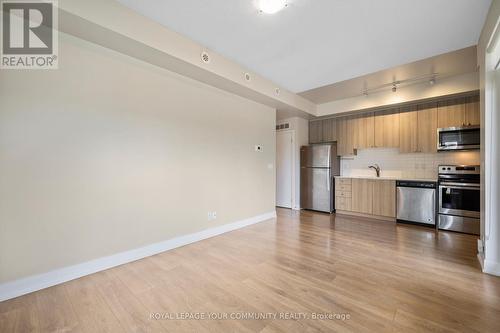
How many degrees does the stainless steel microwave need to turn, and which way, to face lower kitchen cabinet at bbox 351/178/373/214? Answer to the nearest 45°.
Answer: approximately 90° to its right

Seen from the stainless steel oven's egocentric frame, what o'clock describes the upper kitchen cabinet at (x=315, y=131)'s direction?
The upper kitchen cabinet is roughly at 3 o'clock from the stainless steel oven.

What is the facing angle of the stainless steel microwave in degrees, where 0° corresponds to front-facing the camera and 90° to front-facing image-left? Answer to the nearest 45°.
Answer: approximately 0°

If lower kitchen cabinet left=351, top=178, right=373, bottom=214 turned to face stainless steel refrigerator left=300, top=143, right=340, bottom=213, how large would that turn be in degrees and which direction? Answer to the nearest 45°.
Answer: approximately 90° to its right

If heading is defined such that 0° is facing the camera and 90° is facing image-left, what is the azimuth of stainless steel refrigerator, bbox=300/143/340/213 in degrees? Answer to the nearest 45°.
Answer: approximately 45°

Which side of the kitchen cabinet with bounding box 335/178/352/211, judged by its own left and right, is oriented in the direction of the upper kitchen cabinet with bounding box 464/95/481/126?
left
